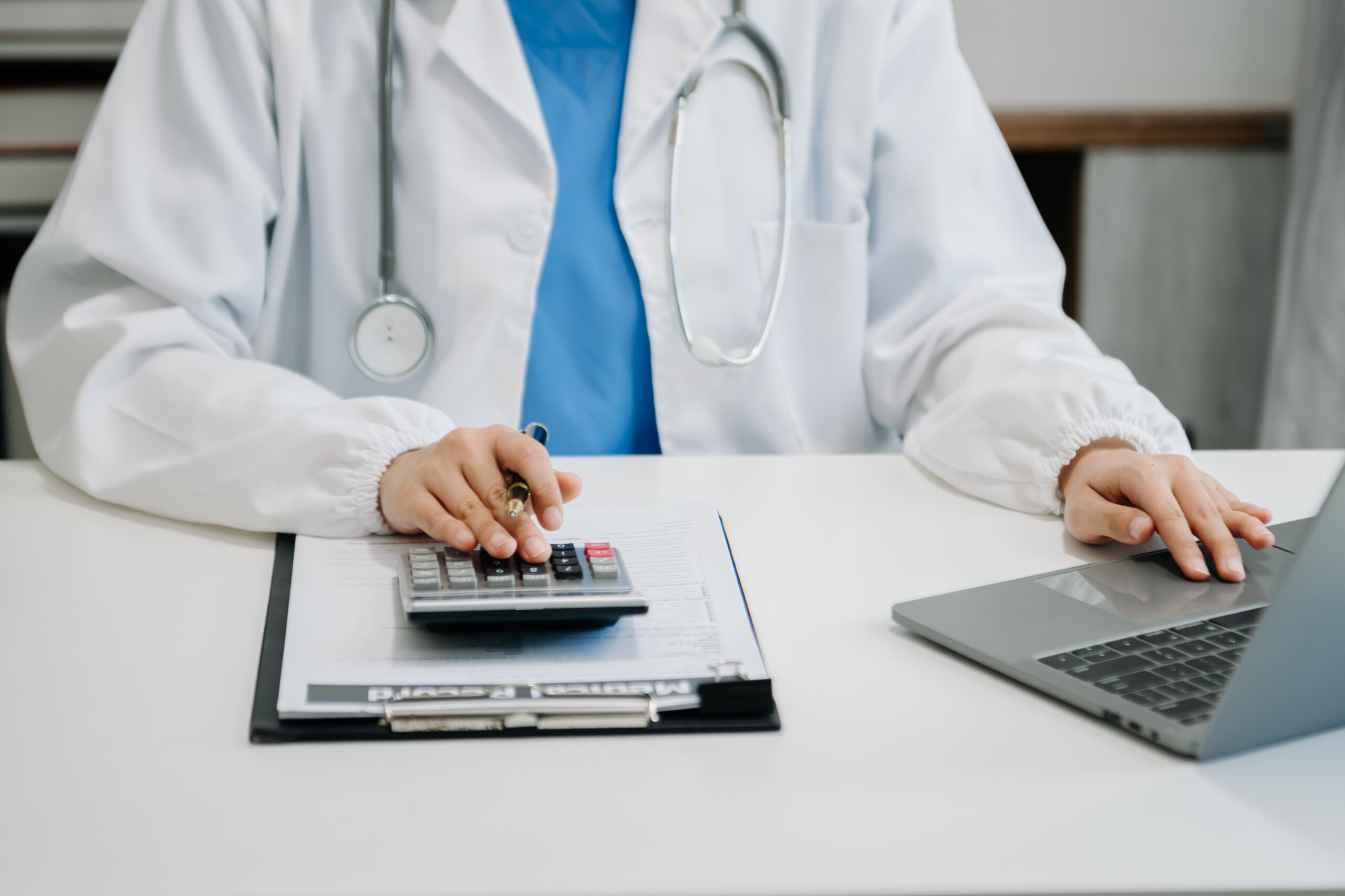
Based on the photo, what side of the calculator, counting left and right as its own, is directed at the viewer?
back

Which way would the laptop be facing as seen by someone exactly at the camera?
facing away from the viewer and to the left of the viewer
